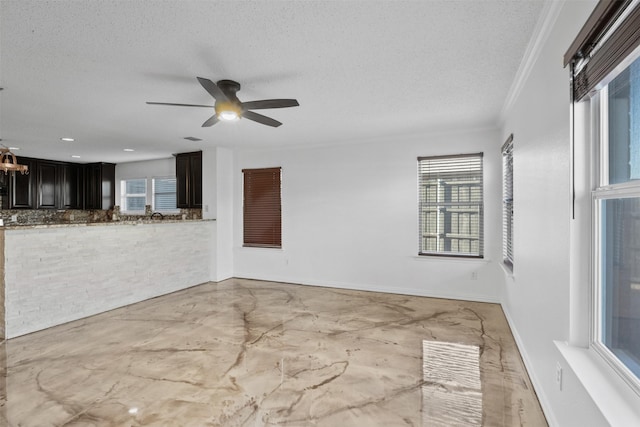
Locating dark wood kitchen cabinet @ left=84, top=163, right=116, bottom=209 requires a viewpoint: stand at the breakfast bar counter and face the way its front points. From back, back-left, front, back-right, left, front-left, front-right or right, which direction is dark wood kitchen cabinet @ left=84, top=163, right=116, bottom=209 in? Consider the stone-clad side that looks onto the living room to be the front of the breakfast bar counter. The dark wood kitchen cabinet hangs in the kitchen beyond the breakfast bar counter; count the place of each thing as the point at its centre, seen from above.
back-left

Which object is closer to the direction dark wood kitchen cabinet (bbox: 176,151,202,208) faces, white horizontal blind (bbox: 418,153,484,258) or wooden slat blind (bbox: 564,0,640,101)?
the wooden slat blind

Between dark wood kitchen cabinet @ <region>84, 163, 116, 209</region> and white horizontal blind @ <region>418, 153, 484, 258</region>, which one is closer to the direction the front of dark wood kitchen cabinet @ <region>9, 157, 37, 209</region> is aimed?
the white horizontal blind

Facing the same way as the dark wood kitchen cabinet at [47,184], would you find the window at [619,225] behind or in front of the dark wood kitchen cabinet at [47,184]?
in front

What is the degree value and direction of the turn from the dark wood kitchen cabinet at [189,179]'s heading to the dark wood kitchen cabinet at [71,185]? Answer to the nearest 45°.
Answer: approximately 90° to its right

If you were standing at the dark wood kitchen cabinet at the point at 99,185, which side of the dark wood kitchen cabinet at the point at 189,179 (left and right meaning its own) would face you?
right

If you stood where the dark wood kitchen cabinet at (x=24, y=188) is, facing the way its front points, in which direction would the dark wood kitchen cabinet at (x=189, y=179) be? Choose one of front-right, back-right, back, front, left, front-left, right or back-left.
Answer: front-left

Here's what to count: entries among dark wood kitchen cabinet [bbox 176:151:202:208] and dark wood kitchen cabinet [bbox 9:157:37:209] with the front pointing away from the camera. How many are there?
0

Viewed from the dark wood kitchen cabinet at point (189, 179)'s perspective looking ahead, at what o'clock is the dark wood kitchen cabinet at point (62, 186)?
the dark wood kitchen cabinet at point (62, 186) is roughly at 3 o'clock from the dark wood kitchen cabinet at point (189, 179).

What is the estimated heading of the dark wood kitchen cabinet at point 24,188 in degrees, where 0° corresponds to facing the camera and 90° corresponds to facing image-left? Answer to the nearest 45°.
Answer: approximately 0°

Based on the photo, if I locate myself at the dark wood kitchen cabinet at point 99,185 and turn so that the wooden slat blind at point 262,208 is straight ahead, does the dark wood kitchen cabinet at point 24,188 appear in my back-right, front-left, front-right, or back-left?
back-right
